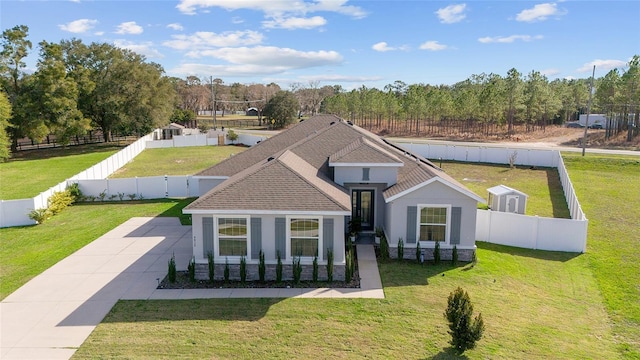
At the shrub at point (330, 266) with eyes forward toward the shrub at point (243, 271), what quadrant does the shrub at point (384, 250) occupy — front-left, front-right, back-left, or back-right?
back-right

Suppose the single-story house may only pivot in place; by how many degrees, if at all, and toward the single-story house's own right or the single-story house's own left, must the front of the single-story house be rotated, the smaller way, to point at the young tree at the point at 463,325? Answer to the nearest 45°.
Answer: approximately 45° to the single-story house's own left

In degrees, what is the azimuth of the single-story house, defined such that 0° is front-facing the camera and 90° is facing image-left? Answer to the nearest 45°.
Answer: approximately 0°

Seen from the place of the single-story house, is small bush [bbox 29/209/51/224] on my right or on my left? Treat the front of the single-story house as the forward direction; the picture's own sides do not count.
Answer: on my right

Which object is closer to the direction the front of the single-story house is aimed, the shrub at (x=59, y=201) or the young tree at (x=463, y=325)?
the young tree

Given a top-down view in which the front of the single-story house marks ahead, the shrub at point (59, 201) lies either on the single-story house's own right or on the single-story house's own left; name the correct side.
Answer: on the single-story house's own right

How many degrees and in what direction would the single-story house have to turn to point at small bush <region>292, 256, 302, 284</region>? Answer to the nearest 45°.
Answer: approximately 45° to its right

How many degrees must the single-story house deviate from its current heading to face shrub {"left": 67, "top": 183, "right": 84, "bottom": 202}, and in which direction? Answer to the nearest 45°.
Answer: approximately 135° to its right

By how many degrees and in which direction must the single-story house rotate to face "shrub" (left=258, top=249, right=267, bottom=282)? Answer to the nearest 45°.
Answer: approximately 45° to its right

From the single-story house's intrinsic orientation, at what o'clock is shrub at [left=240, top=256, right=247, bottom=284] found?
The shrub is roughly at 2 o'clock from the single-story house.
